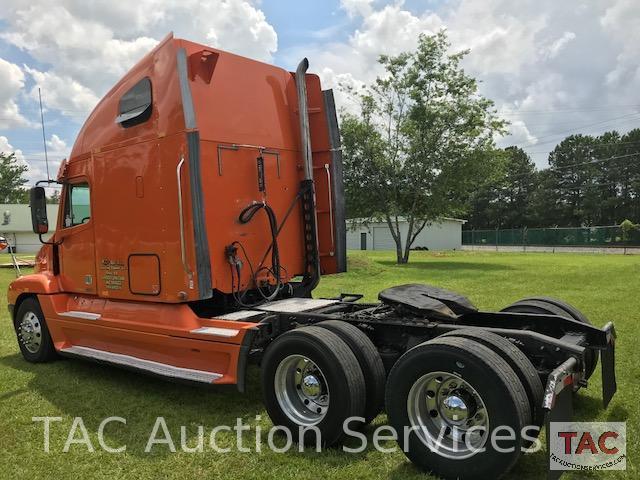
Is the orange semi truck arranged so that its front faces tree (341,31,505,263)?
no

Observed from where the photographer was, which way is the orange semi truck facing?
facing away from the viewer and to the left of the viewer
